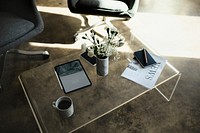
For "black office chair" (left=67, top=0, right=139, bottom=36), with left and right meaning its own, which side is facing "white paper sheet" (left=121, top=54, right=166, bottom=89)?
front

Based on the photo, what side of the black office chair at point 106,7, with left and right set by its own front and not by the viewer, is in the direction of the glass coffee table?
front

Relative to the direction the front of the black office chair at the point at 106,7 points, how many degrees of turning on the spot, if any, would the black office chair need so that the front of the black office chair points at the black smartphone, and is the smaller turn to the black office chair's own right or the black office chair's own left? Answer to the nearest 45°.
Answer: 0° — it already faces it

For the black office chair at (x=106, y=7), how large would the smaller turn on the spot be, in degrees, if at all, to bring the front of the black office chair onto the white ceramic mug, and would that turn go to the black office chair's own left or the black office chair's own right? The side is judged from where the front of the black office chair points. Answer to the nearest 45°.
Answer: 0° — it already faces it

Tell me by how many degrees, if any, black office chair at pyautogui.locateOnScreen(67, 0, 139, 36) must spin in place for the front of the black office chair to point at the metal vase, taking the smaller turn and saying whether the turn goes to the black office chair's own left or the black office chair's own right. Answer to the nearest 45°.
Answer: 0° — it already faces it

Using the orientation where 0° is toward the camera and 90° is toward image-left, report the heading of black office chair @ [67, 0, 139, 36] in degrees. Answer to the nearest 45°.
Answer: approximately 0°

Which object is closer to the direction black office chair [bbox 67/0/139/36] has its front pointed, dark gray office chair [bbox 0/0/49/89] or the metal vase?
the metal vase

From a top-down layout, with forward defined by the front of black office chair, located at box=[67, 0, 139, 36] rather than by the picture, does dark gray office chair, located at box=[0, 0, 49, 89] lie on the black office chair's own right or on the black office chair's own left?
on the black office chair's own right

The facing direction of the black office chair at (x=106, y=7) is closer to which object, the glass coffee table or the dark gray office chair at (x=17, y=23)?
the glass coffee table

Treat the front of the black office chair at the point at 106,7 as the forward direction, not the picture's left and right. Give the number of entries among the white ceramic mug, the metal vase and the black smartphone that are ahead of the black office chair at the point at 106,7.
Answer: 3
